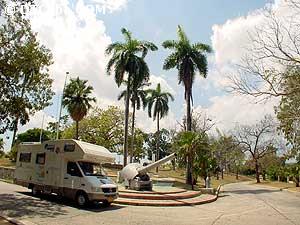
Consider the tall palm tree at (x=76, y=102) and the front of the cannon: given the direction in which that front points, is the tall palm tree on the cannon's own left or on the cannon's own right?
on the cannon's own left

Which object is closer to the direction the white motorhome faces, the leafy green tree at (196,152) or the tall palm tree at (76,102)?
the leafy green tree

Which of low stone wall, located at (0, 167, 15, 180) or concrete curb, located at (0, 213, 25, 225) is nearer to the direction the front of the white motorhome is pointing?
the concrete curb

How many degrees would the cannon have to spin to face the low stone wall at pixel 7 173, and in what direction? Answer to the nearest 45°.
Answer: approximately 135° to its left

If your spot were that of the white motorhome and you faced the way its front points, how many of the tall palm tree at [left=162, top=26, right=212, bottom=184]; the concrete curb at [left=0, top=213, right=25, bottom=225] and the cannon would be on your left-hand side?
2

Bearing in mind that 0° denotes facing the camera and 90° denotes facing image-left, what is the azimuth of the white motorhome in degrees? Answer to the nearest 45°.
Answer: approximately 315°

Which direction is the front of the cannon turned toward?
to the viewer's right

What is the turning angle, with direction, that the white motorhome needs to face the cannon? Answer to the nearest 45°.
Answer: approximately 90° to its left

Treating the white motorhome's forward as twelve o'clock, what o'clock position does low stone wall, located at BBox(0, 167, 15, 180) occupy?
The low stone wall is roughly at 7 o'clock from the white motorhome.

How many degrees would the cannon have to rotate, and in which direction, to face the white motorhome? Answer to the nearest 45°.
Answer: approximately 135° to its right

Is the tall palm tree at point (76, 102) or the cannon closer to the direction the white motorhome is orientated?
the cannon
